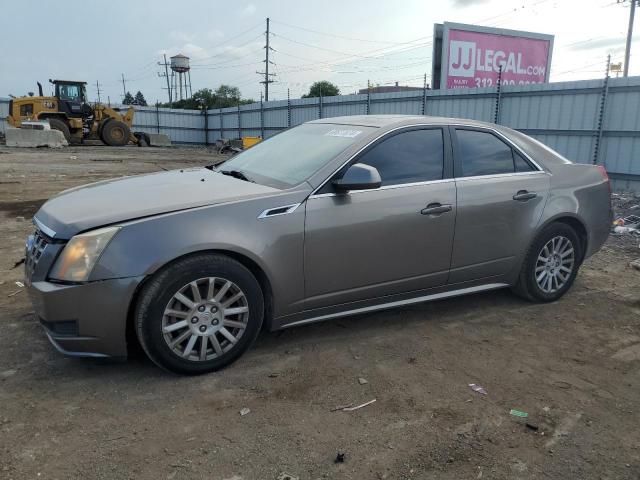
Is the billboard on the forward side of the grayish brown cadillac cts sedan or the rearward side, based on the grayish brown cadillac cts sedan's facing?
on the rearward side

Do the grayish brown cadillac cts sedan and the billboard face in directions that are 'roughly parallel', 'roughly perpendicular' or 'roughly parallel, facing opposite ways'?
roughly perpendicular

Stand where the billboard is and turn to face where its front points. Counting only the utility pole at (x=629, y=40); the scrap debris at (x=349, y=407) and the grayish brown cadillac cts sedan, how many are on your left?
1

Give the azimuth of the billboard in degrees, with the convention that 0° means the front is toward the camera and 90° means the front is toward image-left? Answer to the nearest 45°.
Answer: approximately 315°

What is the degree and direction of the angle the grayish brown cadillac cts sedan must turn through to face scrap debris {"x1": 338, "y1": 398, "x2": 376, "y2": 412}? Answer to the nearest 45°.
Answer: approximately 45° to its left

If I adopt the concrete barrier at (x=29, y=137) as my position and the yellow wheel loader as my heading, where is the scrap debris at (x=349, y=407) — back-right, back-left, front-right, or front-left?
back-right

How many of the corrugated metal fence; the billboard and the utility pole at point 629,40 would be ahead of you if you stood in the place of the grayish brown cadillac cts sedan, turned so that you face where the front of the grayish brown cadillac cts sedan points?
0

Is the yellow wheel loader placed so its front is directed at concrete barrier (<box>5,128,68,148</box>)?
no

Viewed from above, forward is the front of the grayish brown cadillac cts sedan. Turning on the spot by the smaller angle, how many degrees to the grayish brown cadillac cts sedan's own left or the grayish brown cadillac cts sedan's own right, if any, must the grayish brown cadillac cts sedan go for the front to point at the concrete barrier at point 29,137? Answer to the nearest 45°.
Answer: approximately 90° to the grayish brown cadillac cts sedan's own right

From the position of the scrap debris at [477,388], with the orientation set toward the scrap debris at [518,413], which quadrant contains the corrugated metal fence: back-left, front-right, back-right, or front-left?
back-left

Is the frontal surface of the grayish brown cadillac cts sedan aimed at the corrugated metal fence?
no
